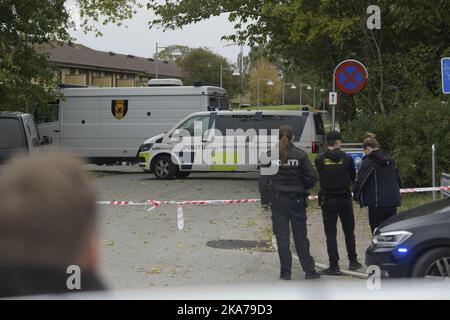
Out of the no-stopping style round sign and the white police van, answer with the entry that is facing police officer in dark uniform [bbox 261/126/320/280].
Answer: the no-stopping style round sign

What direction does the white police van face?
to the viewer's left

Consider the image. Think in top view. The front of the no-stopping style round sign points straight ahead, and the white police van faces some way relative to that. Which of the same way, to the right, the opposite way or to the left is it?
to the right

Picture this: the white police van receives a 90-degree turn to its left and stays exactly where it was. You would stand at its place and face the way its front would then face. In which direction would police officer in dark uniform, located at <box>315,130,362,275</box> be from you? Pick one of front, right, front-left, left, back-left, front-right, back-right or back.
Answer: front

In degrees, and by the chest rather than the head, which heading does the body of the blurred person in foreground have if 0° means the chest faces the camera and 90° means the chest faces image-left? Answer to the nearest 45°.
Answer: approximately 180°

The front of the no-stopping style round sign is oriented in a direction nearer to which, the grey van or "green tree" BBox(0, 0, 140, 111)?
the grey van

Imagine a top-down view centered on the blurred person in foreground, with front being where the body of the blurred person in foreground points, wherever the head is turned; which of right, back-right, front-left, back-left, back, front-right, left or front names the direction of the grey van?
front

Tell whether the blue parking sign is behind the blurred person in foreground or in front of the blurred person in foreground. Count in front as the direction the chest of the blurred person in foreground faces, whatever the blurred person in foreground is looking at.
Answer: in front

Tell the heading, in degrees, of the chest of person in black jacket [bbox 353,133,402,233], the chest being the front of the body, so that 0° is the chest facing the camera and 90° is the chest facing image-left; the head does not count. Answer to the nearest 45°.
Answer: approximately 135°

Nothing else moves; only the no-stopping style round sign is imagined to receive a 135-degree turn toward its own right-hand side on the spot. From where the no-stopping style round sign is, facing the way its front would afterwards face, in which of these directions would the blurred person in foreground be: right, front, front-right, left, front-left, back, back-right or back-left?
back-left

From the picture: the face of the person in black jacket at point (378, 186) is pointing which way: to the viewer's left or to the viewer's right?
to the viewer's left

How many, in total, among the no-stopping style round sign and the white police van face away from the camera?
0

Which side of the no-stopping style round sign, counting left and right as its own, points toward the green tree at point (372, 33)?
back

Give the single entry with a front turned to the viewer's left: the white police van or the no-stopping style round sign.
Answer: the white police van

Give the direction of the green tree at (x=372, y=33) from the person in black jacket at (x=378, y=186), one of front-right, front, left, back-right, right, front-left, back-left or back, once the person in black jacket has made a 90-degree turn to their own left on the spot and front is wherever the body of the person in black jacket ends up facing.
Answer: back-right

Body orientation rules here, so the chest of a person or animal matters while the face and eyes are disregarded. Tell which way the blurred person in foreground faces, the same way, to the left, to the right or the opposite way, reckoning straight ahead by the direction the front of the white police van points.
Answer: to the right

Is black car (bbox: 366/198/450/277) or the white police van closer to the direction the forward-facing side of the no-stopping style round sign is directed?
the black car

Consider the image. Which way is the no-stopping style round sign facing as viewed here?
toward the camera
